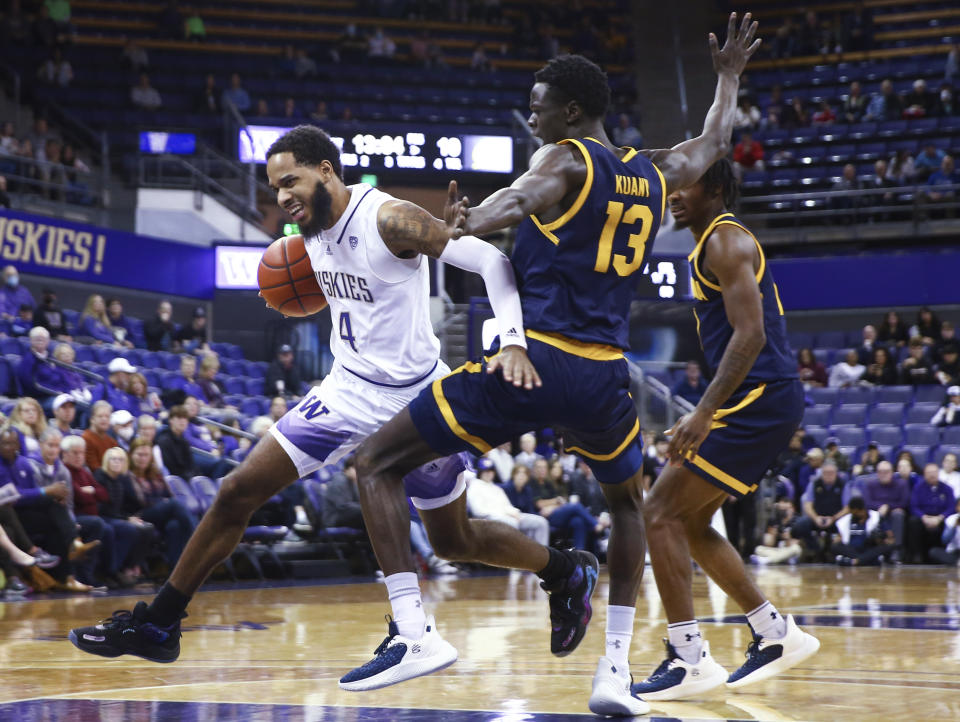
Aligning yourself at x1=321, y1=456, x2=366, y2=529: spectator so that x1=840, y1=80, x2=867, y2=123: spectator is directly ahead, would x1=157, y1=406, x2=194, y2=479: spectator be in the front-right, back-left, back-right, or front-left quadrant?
back-left

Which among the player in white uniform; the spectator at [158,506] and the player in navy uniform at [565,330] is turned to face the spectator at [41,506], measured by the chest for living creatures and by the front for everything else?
the player in navy uniform

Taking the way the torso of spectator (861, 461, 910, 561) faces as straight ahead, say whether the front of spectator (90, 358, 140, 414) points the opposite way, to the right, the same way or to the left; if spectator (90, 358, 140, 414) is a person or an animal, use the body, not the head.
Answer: to the left

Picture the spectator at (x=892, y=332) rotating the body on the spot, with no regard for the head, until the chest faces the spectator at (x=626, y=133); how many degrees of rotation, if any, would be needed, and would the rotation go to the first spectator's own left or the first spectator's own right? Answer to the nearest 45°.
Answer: approximately 135° to the first spectator's own right

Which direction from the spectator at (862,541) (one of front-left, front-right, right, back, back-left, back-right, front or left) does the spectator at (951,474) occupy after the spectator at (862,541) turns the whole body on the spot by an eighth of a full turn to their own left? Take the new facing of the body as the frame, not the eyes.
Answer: left

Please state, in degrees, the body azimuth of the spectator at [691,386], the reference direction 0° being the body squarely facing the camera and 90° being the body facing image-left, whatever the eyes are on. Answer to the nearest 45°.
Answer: approximately 0°

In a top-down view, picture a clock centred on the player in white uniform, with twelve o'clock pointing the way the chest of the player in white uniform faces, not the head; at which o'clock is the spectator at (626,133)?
The spectator is roughly at 5 o'clock from the player in white uniform.
